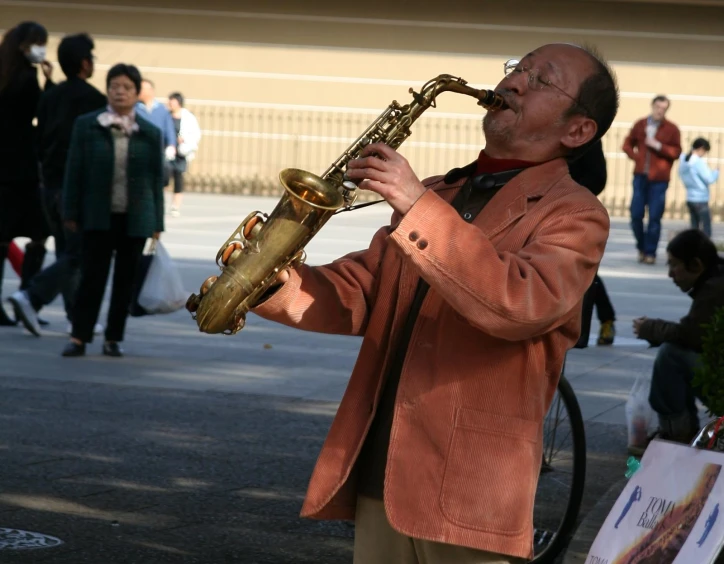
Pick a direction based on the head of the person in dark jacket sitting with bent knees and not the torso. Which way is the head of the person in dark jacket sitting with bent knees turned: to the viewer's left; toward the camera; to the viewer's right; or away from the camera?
to the viewer's left

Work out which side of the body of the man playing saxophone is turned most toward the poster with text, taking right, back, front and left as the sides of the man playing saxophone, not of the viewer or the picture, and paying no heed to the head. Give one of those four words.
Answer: back

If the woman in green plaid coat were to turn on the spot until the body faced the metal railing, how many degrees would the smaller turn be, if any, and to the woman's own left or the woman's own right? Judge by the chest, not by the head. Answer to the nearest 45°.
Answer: approximately 180°

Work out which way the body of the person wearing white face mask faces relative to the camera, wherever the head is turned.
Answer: to the viewer's right

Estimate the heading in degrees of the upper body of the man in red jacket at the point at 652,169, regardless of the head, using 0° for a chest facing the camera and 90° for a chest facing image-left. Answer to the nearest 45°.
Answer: approximately 0°

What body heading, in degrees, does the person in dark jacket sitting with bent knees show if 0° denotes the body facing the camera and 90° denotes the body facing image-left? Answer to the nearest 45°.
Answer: approximately 90°

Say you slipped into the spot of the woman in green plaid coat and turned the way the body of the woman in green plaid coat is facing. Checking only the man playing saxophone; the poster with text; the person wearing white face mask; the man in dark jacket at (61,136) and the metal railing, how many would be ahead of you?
2

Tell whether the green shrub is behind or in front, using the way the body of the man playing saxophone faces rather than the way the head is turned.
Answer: behind
